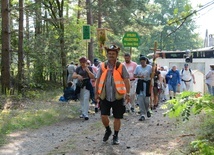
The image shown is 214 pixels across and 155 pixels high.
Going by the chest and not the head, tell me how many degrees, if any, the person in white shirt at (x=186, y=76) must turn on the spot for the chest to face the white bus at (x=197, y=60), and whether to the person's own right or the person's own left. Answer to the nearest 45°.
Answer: approximately 180°

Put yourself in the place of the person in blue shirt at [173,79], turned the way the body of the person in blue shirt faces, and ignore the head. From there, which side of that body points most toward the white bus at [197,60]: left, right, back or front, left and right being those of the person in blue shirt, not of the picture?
back

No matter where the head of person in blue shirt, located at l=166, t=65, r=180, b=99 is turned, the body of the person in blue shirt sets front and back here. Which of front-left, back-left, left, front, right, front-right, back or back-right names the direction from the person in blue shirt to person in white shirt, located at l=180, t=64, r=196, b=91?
back-left

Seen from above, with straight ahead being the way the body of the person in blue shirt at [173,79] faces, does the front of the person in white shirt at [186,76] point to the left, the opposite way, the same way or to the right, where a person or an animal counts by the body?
the same way

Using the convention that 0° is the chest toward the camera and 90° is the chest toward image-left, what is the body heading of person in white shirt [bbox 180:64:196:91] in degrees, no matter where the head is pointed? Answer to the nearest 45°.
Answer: approximately 0°
